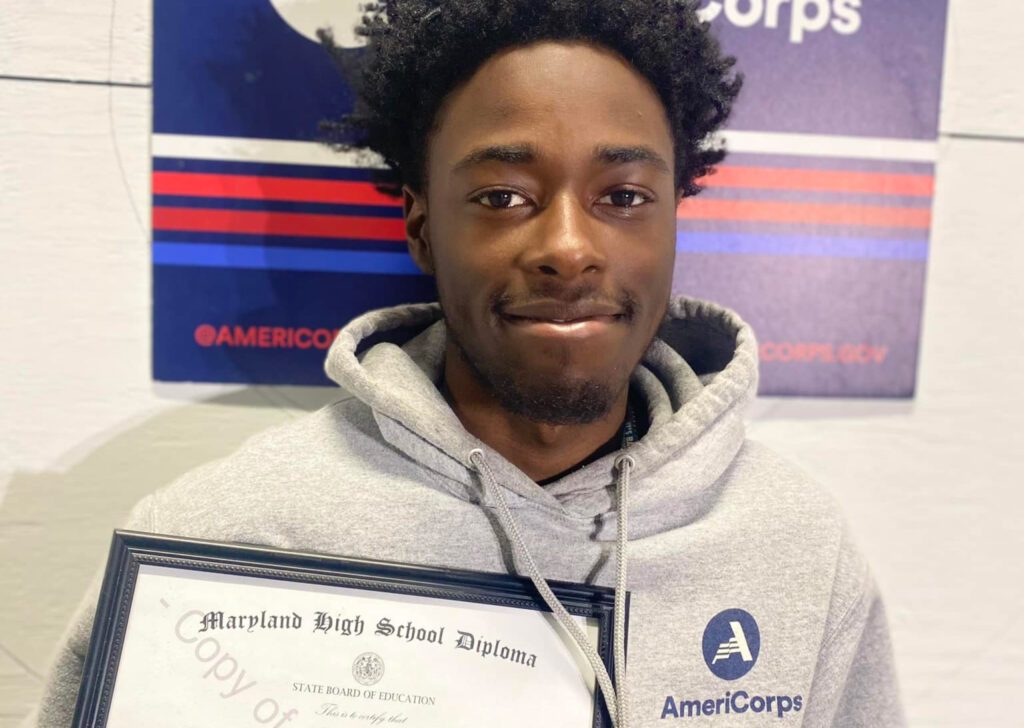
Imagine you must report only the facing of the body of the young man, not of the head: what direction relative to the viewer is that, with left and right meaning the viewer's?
facing the viewer

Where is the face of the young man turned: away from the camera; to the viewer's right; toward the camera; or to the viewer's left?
toward the camera

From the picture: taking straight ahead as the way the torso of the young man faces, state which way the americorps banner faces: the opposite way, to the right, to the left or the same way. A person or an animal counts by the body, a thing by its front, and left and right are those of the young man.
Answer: the same way

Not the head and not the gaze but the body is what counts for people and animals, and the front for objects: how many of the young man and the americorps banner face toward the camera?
2
